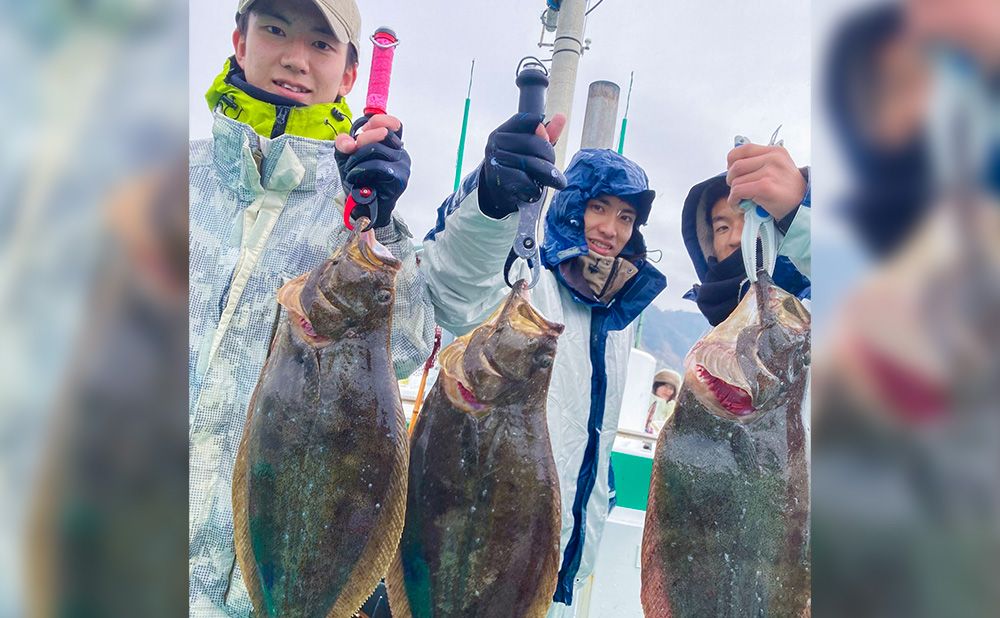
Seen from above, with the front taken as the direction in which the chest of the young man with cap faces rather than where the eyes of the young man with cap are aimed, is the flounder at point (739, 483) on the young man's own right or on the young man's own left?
on the young man's own left

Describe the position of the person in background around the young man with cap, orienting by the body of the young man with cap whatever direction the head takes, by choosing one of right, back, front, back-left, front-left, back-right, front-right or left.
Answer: back-left

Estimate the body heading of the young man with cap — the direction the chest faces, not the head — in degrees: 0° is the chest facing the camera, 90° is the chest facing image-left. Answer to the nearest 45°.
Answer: approximately 0°

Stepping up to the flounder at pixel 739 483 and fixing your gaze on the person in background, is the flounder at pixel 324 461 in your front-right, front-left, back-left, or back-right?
back-left

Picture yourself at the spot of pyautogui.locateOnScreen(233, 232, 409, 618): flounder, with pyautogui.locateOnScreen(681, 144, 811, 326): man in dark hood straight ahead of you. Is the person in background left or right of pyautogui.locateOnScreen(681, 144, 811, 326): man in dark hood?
left

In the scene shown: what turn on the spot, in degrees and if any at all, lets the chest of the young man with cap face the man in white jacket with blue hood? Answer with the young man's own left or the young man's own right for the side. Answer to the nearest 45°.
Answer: approximately 90° to the young man's own left
